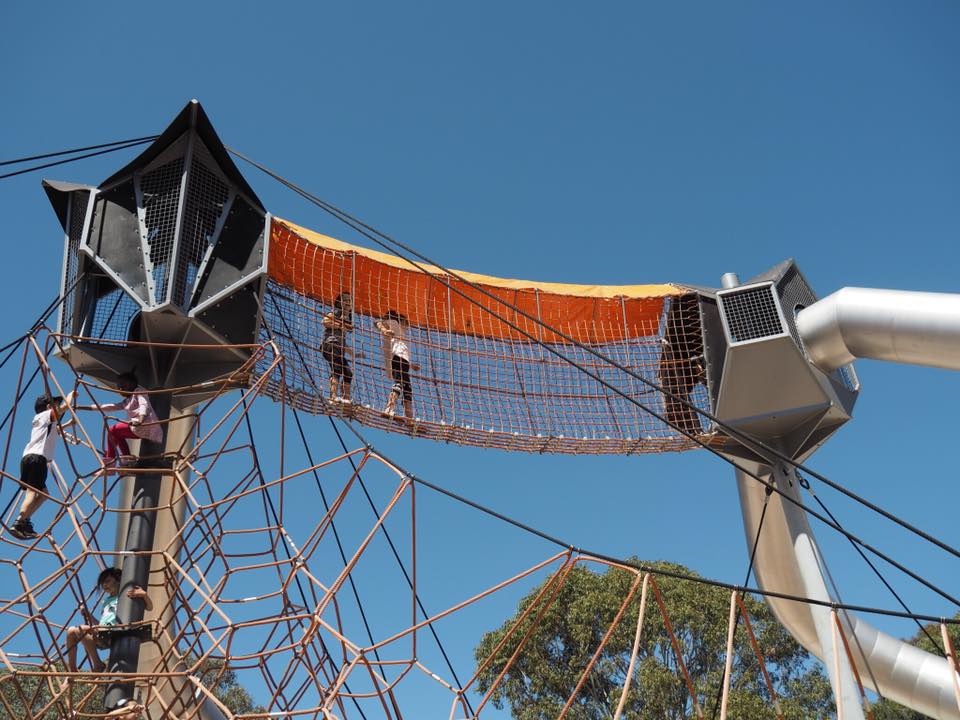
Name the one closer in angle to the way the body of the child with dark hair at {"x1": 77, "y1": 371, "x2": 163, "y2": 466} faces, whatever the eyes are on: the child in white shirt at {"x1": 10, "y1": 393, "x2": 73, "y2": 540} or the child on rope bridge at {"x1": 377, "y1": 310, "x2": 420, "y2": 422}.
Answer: the child in white shirt

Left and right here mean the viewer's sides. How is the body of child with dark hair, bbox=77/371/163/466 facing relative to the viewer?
facing to the left of the viewer

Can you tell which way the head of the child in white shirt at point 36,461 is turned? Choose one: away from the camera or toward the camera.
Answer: away from the camera

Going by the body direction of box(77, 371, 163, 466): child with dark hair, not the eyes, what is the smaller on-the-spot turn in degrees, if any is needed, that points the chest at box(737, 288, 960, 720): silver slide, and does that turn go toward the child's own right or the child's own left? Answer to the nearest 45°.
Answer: approximately 180°
